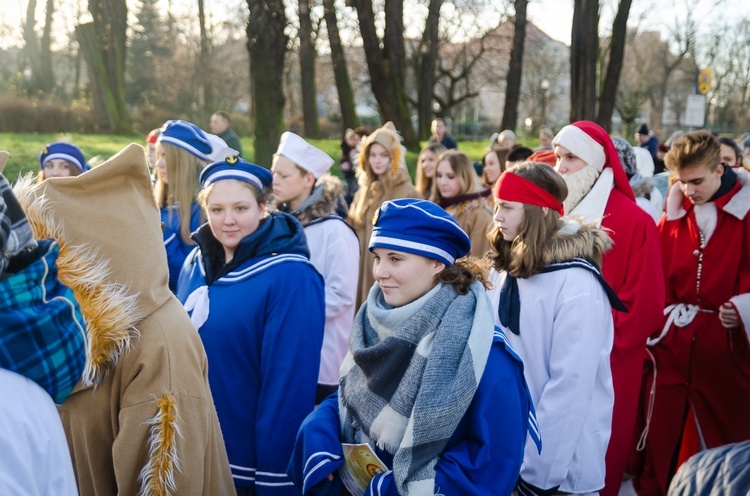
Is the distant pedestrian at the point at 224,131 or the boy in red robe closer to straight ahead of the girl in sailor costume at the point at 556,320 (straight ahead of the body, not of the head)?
the distant pedestrian

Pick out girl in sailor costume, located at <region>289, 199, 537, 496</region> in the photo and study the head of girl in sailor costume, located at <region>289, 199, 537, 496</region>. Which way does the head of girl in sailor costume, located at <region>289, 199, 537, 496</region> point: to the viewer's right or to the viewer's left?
to the viewer's left

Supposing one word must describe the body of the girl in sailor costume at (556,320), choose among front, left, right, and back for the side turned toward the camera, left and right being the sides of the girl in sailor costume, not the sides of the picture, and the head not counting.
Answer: left

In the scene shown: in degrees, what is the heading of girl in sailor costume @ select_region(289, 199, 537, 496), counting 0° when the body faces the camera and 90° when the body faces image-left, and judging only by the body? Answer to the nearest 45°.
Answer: approximately 45°

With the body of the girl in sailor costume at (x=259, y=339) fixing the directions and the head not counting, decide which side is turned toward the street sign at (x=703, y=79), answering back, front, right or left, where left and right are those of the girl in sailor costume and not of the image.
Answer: back

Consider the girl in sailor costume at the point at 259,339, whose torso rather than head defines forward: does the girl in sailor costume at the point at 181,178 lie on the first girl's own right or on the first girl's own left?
on the first girl's own right

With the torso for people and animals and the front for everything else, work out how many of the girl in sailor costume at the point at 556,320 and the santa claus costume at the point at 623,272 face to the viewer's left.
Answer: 2

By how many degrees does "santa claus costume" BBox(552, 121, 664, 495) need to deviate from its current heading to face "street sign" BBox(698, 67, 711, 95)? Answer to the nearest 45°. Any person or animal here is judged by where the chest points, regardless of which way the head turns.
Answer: approximately 90° to its right

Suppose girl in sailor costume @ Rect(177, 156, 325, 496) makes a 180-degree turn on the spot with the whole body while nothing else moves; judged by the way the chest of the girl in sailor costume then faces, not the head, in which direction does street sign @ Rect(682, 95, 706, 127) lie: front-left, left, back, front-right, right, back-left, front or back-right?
front

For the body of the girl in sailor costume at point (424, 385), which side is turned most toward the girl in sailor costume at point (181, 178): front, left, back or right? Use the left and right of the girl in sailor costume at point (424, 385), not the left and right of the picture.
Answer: right

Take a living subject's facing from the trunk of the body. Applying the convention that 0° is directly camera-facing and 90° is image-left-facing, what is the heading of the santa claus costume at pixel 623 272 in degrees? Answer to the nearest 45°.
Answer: approximately 90°
